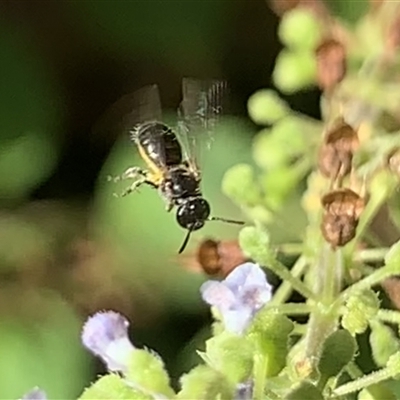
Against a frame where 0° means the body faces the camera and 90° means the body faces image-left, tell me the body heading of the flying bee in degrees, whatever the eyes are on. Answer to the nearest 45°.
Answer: approximately 315°
